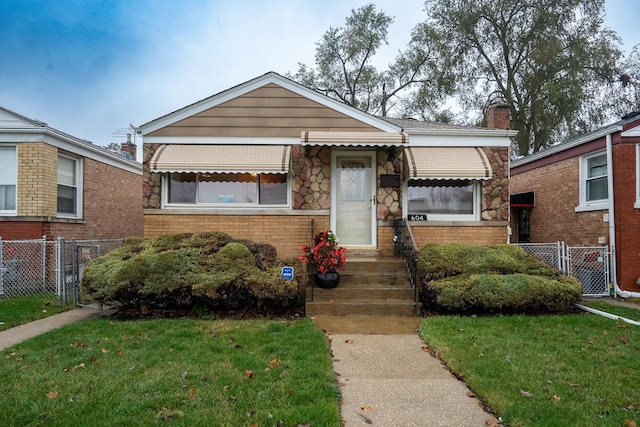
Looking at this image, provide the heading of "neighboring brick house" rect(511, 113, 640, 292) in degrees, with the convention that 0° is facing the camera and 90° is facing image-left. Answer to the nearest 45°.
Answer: approximately 315°

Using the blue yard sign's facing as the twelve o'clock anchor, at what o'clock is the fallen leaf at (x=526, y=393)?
The fallen leaf is roughly at 11 o'clock from the blue yard sign.

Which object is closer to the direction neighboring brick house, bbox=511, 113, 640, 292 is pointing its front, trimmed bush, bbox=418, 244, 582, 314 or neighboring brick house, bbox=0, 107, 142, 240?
the trimmed bush

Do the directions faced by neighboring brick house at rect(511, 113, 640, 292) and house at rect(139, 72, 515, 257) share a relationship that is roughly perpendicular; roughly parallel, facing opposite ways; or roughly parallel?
roughly parallel

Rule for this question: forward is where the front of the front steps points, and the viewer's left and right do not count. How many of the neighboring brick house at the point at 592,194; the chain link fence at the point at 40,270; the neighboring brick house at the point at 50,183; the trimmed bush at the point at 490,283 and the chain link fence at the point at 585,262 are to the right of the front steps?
2

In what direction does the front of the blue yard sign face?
toward the camera

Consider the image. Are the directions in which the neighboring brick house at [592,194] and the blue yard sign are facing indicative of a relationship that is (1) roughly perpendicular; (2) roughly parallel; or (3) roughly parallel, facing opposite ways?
roughly parallel

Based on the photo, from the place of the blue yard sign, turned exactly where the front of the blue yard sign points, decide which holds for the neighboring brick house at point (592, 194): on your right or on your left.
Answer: on your left

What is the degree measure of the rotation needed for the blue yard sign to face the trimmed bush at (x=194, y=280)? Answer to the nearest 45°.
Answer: approximately 90° to its right

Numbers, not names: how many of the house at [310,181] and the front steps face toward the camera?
2

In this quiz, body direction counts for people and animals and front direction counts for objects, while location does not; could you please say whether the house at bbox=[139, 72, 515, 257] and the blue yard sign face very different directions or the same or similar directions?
same or similar directions

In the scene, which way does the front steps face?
toward the camera

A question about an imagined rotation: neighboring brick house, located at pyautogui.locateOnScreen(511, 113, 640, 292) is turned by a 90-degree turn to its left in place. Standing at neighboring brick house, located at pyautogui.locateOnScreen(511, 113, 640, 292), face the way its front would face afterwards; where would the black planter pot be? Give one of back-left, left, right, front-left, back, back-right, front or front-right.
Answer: back

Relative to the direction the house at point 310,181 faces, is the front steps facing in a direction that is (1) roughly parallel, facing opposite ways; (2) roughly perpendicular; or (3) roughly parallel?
roughly parallel

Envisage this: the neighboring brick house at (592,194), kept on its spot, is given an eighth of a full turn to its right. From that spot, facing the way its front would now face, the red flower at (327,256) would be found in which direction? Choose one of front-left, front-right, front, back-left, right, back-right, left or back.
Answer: front-right

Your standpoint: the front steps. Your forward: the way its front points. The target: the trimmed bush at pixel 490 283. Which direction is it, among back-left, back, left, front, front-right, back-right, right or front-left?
left
